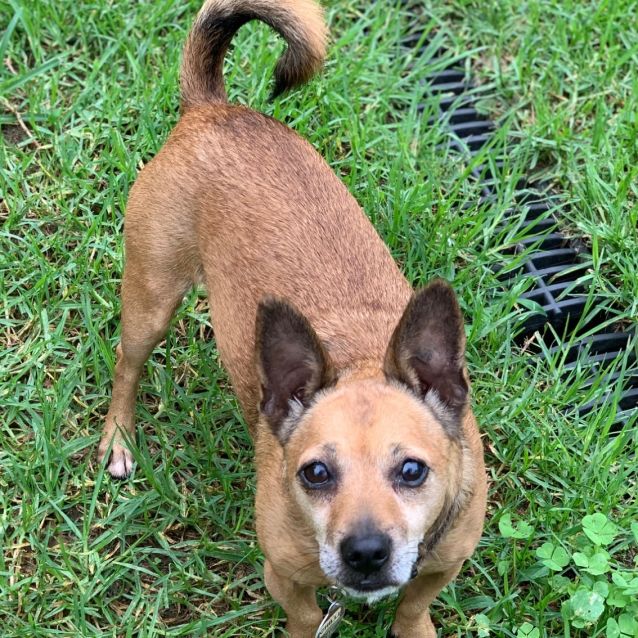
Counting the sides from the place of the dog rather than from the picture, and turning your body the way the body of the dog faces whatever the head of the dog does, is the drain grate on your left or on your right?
on your left

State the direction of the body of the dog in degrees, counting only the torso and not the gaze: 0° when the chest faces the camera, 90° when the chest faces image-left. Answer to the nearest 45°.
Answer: approximately 315°
